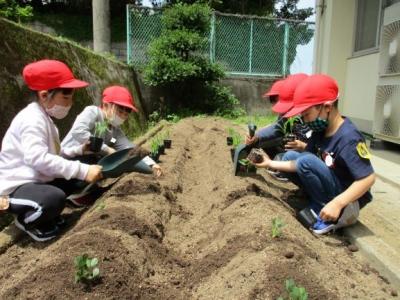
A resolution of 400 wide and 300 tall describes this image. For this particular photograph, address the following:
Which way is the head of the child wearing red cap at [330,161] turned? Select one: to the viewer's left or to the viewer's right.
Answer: to the viewer's left

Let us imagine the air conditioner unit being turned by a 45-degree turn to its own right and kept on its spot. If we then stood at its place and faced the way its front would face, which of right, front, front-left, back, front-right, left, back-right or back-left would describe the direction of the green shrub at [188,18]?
front-right

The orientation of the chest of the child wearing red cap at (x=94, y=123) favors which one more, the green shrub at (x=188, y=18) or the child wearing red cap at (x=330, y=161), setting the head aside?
the child wearing red cap

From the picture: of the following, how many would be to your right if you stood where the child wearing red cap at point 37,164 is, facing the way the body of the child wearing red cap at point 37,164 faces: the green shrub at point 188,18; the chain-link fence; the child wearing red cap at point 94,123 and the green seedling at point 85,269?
1

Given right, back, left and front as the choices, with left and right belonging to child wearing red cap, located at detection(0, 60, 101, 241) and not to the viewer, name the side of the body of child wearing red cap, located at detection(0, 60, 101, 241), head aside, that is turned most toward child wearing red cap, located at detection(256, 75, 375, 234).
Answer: front

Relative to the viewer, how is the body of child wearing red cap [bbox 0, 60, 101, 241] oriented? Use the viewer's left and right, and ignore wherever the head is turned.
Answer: facing to the right of the viewer

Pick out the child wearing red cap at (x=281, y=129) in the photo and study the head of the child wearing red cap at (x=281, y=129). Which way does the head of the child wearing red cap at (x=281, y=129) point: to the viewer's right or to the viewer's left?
to the viewer's left

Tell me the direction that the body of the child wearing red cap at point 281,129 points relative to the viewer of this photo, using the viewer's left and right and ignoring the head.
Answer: facing to the left of the viewer

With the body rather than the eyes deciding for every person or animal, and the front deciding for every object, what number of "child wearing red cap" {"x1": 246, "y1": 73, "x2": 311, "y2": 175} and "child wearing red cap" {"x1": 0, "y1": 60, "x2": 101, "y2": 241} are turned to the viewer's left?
1

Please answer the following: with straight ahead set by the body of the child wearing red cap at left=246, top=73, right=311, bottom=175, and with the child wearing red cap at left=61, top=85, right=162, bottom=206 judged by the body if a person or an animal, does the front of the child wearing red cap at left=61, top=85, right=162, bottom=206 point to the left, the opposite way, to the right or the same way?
the opposite way

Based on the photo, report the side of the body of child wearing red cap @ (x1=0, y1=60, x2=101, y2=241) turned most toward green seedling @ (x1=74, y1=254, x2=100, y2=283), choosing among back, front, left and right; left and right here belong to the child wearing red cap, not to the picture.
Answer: right

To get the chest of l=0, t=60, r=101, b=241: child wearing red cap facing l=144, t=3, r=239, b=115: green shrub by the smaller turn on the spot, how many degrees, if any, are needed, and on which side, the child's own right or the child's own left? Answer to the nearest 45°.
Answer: approximately 45° to the child's own left

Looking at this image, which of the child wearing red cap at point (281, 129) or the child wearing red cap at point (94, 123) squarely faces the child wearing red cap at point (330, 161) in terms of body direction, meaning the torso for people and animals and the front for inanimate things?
the child wearing red cap at point (94, 123)

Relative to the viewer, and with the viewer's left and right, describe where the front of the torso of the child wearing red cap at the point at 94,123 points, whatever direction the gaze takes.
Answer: facing the viewer and to the right of the viewer

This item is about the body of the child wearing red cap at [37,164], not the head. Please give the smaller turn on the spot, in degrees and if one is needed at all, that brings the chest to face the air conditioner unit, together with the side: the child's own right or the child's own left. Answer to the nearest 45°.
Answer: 0° — they already face it

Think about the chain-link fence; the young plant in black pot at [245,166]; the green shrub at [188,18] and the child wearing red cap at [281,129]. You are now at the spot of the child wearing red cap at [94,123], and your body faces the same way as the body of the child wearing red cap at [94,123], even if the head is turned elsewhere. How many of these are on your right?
0

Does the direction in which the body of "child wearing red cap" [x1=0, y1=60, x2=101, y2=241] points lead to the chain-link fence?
no

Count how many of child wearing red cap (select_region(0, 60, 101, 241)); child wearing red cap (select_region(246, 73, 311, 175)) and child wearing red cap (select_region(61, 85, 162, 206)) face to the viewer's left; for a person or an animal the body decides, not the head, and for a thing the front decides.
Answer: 1
